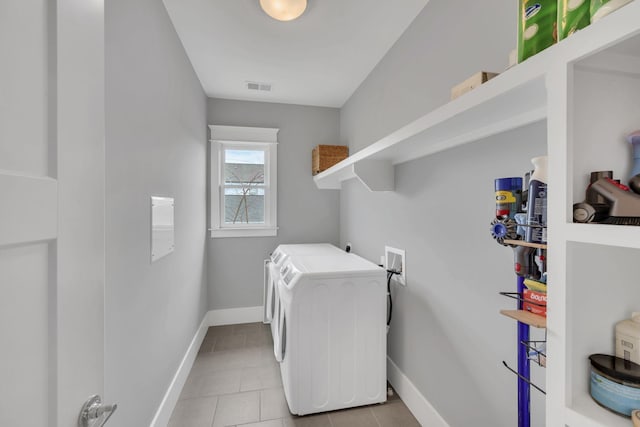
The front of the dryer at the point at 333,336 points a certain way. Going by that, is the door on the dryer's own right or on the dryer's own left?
on the dryer's own left

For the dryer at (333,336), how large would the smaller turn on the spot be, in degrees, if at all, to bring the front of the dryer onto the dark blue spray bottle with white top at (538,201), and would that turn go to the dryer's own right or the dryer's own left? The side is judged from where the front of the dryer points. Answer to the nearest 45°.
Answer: approximately 135° to the dryer's own left

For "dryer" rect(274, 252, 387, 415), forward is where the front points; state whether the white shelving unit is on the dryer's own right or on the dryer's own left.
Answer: on the dryer's own left

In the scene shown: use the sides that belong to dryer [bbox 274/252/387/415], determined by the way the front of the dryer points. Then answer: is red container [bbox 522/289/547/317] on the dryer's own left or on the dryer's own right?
on the dryer's own left

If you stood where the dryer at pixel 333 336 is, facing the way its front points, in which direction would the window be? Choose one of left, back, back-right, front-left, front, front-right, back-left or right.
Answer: front-right

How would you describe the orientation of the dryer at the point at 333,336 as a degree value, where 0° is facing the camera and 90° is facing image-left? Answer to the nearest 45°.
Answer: approximately 90°
